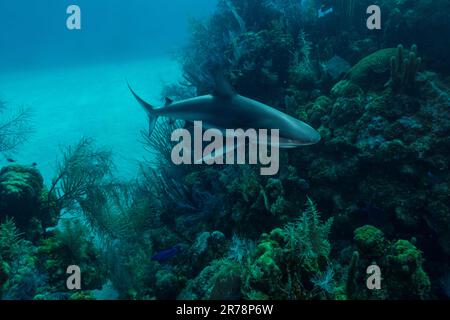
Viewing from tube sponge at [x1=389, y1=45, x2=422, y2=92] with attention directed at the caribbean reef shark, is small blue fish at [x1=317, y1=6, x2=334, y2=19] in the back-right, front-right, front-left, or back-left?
back-right
